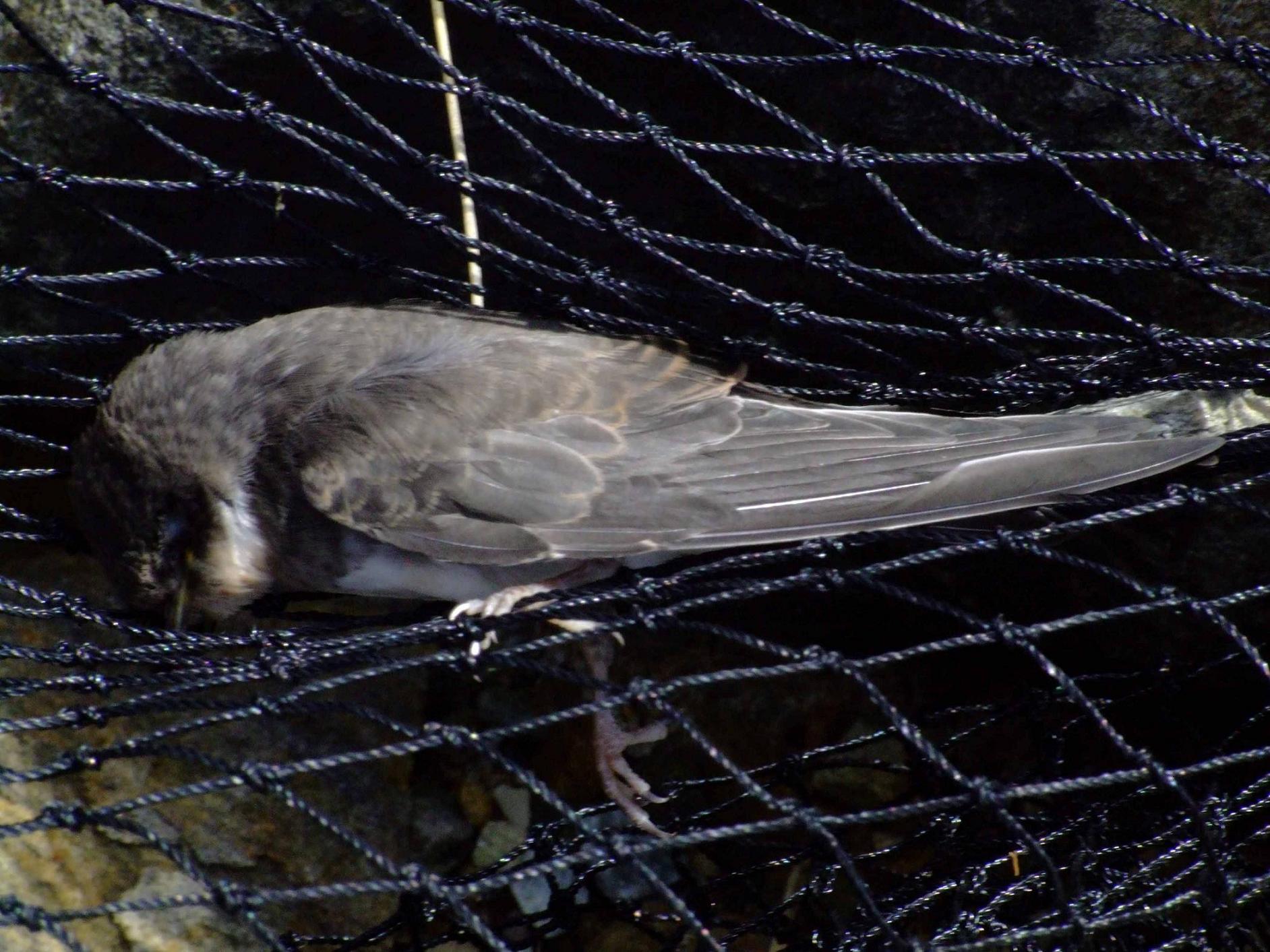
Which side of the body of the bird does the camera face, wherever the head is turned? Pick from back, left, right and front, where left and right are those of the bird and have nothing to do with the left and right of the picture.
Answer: left
